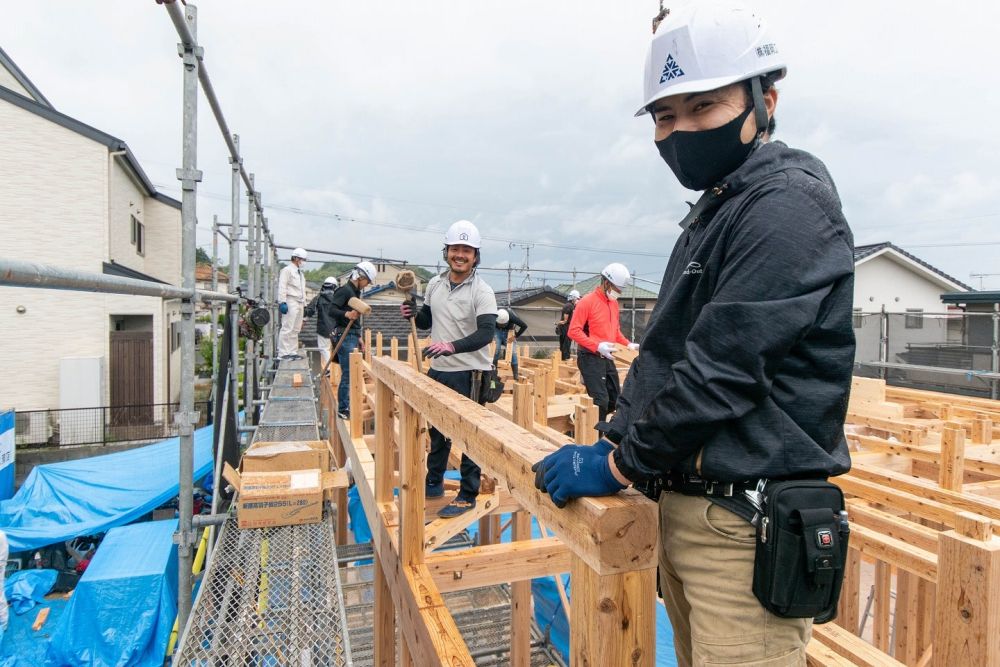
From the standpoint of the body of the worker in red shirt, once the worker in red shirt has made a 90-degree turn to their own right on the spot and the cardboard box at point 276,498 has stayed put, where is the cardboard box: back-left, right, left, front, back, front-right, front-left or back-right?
front

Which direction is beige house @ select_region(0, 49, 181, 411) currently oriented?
to the viewer's right

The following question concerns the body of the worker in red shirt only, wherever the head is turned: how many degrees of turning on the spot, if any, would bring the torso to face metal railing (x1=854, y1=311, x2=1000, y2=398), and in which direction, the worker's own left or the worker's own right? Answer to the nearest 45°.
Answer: approximately 90° to the worker's own left

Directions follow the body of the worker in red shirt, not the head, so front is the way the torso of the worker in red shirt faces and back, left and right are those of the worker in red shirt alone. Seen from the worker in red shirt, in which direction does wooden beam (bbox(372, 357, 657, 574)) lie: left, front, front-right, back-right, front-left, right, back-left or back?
front-right
